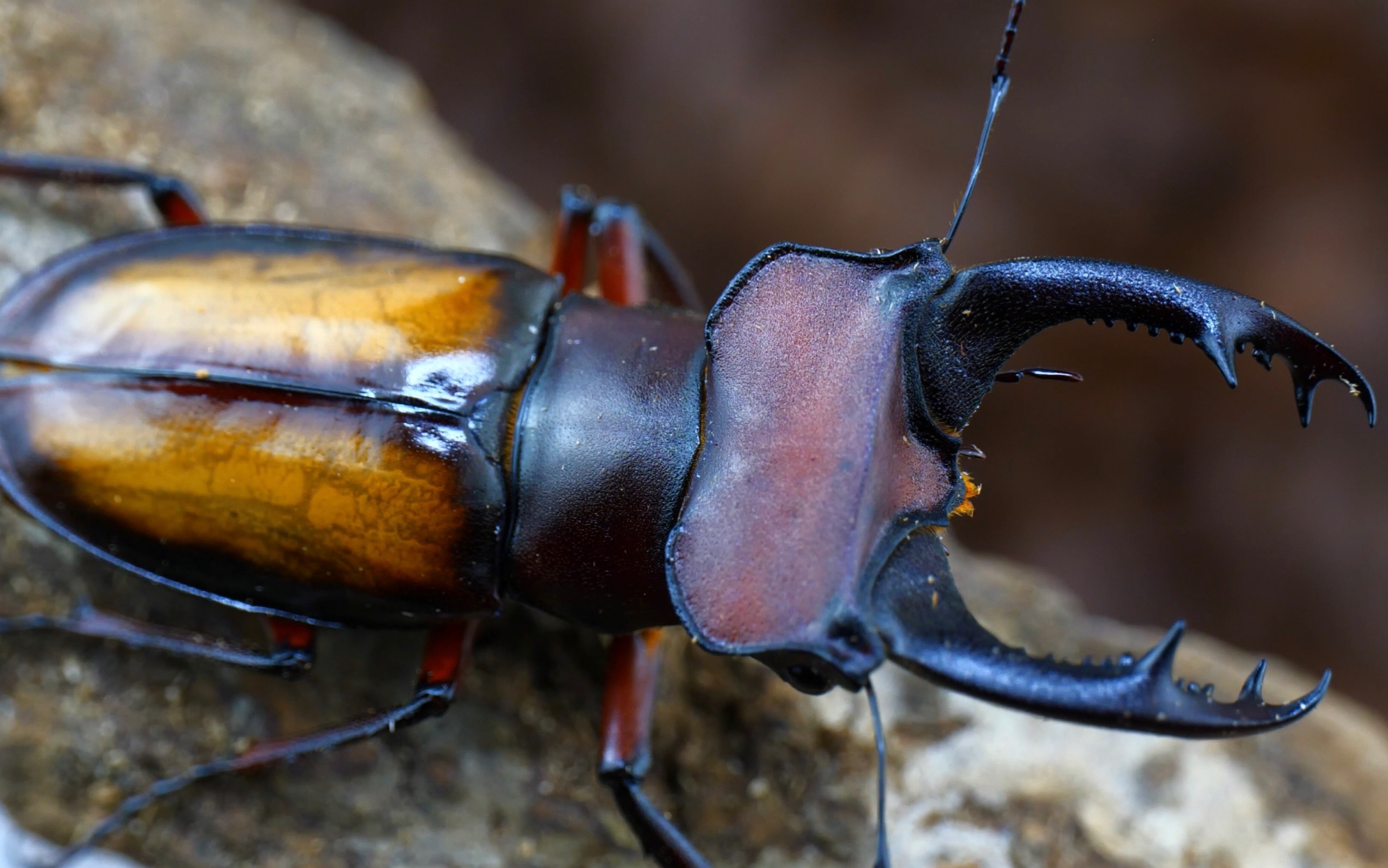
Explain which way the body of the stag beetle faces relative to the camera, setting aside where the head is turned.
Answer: to the viewer's right
